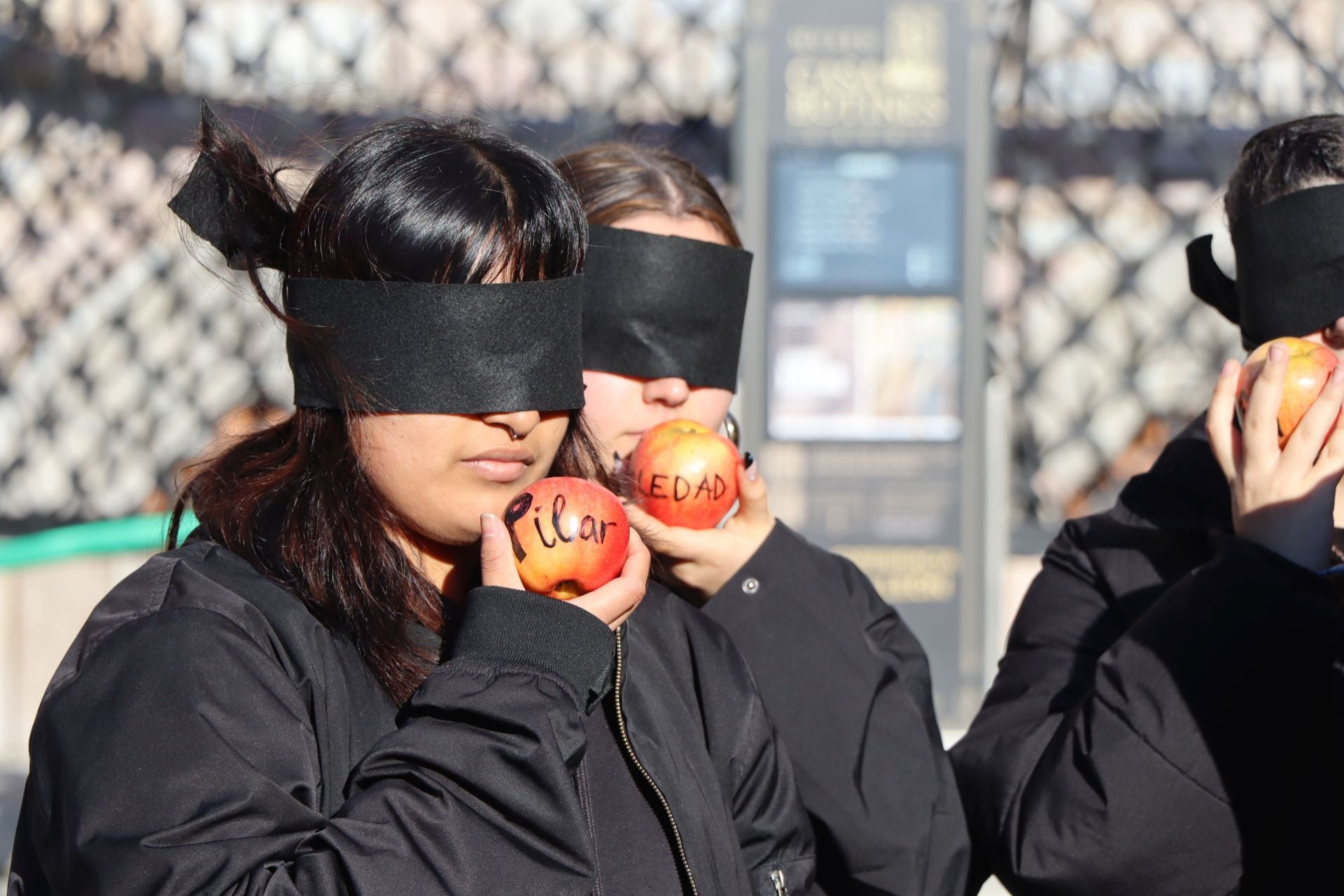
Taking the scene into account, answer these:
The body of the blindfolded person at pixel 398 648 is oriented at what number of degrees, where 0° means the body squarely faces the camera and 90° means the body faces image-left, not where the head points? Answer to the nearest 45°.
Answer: approximately 315°

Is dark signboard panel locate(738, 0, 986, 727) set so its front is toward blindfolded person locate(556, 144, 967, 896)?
yes

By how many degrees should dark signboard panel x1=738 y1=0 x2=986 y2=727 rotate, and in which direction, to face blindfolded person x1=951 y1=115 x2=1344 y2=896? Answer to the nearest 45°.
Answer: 0° — it already faces them

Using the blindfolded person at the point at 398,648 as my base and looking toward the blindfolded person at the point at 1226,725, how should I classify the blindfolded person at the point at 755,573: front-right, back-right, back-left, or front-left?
front-left

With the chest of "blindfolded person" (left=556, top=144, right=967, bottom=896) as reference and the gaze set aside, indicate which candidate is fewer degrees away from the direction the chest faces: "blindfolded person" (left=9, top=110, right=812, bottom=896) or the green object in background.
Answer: the blindfolded person

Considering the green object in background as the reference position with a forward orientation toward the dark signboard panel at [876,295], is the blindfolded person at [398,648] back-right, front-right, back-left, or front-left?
front-right

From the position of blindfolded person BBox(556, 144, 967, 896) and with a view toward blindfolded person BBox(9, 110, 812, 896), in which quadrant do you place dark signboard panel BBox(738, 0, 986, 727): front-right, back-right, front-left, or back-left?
back-right

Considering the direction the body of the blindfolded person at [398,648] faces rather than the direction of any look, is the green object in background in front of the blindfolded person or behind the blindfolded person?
behind

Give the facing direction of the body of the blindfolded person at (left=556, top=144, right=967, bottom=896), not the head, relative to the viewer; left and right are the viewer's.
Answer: facing the viewer

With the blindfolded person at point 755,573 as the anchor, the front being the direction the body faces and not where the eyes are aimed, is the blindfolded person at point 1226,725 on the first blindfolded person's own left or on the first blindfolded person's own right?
on the first blindfolded person's own left

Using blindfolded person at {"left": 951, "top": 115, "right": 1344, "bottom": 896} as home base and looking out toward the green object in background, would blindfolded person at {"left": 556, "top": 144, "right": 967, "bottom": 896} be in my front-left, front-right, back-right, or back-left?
front-left

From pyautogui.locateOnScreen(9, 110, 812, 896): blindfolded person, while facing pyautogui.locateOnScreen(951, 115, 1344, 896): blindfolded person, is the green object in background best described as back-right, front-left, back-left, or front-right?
back-left

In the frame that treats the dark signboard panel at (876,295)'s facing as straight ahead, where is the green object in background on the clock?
The green object in background is roughly at 3 o'clock from the dark signboard panel.

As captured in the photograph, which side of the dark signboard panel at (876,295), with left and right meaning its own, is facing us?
front

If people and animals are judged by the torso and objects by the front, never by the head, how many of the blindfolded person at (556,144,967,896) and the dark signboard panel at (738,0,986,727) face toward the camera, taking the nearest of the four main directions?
2

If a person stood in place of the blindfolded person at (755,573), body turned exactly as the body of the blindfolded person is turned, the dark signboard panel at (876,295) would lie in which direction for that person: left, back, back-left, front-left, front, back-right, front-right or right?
back

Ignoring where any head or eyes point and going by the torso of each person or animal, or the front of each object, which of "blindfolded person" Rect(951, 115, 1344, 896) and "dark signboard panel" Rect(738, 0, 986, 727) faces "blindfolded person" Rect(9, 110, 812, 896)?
the dark signboard panel

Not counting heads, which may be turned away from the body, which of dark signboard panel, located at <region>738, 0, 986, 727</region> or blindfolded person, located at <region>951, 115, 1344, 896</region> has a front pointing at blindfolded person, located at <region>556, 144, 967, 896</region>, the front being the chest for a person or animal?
the dark signboard panel
